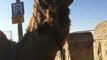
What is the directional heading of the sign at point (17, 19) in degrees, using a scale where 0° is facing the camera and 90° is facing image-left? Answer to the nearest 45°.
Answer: approximately 0°

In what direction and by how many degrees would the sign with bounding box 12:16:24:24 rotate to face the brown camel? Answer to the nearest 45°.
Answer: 0° — it already faces it

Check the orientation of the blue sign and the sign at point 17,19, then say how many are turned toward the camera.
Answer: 2
